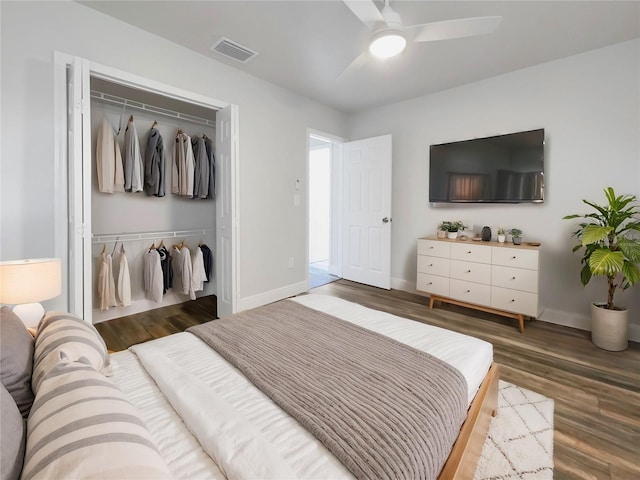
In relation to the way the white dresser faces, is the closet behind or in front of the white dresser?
in front

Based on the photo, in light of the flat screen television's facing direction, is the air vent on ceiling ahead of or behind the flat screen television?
ahead

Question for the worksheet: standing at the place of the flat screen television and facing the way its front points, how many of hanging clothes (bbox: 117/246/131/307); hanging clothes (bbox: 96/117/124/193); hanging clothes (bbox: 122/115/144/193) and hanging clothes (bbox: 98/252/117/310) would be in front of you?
4

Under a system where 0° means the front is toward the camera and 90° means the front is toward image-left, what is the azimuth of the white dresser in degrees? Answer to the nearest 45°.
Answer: approximately 45°

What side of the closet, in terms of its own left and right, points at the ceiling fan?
front

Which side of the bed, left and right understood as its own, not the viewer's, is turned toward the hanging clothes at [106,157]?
left

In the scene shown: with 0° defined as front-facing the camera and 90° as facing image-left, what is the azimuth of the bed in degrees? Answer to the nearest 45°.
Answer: approximately 225°

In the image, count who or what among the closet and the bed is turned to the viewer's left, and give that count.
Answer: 0

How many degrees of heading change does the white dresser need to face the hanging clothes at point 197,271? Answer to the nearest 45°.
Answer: approximately 45° to its right

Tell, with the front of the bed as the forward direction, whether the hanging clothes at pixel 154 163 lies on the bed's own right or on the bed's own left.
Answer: on the bed's own left

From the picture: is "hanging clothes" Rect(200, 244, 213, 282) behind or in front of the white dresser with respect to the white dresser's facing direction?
in front

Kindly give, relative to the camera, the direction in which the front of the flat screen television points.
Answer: facing the viewer and to the left of the viewer

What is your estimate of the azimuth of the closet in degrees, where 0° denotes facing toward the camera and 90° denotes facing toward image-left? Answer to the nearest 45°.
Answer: approximately 315°

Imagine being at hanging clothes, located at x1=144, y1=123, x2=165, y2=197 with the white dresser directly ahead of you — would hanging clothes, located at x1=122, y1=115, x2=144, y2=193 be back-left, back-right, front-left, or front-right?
back-right

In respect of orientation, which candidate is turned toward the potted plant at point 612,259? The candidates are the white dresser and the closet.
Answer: the closet
